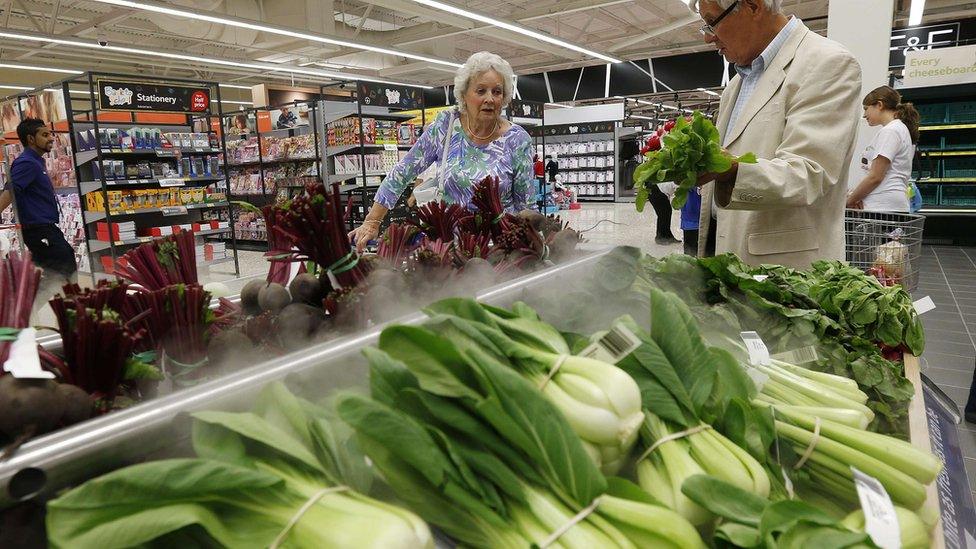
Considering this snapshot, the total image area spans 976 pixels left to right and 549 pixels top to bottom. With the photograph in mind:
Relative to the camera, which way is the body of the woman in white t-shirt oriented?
to the viewer's left

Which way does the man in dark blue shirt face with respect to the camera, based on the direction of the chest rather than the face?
to the viewer's right

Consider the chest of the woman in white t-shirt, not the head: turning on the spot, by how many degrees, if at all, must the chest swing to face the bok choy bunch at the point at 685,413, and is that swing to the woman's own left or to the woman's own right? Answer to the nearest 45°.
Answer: approximately 90° to the woman's own left

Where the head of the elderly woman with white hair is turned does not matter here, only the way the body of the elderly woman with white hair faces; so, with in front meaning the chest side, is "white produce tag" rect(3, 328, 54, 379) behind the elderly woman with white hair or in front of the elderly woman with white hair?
in front

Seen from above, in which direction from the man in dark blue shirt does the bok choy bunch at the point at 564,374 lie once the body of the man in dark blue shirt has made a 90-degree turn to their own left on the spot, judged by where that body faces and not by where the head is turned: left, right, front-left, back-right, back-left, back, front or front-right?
back

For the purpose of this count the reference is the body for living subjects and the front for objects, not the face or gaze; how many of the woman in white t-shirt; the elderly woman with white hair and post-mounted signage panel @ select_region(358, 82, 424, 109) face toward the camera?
2

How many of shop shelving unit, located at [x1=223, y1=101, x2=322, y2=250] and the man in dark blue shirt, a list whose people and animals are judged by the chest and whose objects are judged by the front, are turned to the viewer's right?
1

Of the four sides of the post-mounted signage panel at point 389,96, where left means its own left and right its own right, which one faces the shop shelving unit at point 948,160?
left

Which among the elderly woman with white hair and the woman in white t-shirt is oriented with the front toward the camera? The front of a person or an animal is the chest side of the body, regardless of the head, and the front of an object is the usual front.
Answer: the elderly woman with white hair

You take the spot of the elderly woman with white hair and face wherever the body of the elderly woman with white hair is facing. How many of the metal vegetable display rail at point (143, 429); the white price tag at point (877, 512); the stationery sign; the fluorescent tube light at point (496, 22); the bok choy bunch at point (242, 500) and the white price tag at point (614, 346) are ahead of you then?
4

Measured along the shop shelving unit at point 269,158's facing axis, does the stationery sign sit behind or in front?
in front

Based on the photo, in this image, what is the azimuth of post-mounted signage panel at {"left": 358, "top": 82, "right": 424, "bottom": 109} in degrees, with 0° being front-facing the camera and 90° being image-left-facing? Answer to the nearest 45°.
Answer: approximately 0°

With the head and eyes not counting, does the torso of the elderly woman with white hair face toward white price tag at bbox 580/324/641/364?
yes

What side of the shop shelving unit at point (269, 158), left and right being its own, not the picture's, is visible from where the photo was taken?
front

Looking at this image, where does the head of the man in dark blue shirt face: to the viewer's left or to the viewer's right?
to the viewer's right

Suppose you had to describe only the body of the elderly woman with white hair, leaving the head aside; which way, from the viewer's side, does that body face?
toward the camera

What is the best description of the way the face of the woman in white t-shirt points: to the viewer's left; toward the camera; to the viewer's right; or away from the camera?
to the viewer's left

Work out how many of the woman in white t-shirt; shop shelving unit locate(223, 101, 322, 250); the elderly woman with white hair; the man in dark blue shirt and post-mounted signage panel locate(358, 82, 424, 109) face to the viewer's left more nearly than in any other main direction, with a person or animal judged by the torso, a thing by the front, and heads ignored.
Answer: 1
